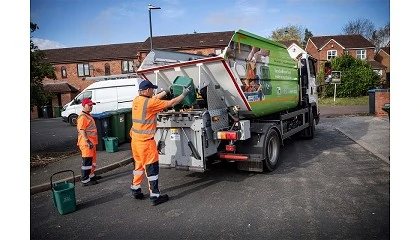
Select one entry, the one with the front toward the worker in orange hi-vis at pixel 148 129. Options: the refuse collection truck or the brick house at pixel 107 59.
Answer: the brick house

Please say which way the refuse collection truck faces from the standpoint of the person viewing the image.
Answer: facing away from the viewer and to the right of the viewer

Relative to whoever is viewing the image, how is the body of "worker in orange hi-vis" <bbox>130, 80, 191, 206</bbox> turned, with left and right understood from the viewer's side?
facing away from the viewer and to the right of the viewer

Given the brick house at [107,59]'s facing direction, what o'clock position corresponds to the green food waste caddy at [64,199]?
The green food waste caddy is roughly at 12 o'clock from the brick house.

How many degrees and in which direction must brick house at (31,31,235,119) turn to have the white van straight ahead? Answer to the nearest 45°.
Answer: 0° — it already faces it

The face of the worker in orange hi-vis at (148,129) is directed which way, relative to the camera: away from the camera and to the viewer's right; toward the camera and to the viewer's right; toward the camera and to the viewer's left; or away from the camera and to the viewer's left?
away from the camera and to the viewer's right

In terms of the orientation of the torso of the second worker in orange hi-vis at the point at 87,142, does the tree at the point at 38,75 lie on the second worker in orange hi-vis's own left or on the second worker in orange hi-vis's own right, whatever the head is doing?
on the second worker in orange hi-vis's own left

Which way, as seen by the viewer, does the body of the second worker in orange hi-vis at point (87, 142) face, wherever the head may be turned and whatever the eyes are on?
to the viewer's right
